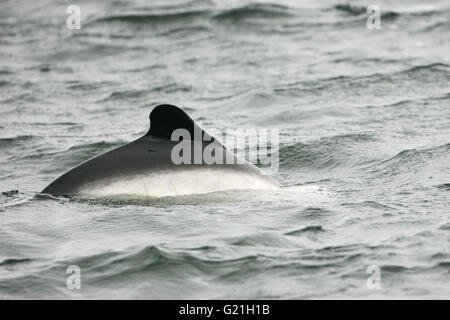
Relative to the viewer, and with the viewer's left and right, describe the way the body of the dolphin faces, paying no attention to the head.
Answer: facing to the right of the viewer
